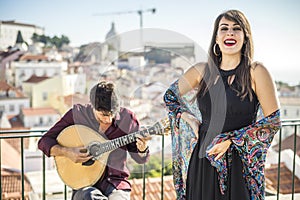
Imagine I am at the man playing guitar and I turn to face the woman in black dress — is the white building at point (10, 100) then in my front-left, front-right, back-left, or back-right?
back-left

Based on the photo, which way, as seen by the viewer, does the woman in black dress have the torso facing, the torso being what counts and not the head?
toward the camera

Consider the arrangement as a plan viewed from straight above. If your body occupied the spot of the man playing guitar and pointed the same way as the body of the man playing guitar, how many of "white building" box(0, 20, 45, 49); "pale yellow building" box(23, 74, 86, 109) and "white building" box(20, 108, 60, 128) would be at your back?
3

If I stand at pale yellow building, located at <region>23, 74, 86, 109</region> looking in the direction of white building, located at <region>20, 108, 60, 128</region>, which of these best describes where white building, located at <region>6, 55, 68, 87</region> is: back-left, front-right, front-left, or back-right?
back-right

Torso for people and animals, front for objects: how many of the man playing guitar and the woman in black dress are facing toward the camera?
2

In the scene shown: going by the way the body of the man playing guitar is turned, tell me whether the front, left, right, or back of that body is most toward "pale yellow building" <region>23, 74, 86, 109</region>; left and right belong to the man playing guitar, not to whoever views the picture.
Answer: back

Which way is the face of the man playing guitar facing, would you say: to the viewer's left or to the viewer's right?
to the viewer's right

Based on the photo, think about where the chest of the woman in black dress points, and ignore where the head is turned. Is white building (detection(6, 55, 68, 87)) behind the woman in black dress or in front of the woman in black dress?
behind

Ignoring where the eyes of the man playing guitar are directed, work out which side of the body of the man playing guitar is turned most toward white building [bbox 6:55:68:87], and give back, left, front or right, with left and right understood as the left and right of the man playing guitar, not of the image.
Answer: back

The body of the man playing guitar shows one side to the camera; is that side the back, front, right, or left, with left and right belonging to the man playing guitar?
front

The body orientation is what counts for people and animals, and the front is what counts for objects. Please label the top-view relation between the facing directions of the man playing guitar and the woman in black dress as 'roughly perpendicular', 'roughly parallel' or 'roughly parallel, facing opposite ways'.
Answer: roughly parallel

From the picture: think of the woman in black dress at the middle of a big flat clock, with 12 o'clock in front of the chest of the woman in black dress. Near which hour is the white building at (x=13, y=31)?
The white building is roughly at 5 o'clock from the woman in black dress.

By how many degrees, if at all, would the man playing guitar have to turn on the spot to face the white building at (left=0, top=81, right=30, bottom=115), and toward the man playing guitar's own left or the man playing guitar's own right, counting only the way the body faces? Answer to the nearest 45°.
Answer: approximately 180°
